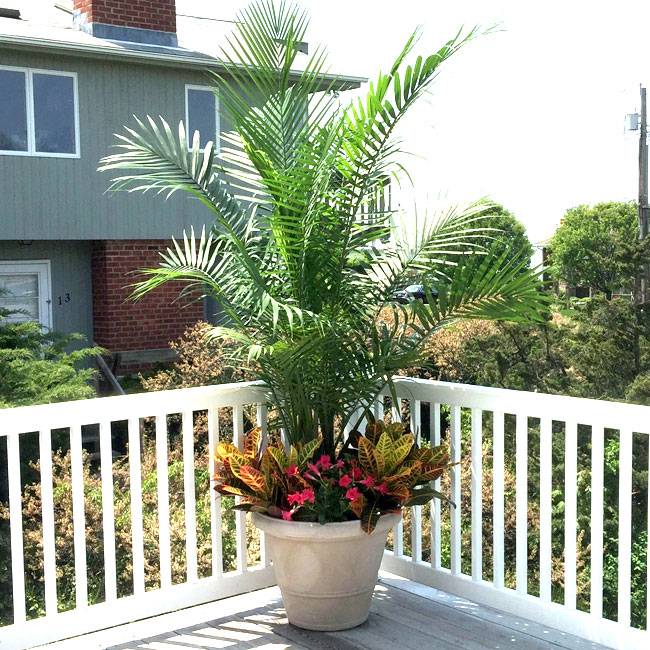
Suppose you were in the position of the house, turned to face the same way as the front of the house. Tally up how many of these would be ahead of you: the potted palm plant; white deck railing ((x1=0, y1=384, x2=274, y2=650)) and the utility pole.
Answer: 2

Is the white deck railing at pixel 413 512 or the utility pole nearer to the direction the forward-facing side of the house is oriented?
the white deck railing

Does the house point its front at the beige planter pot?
yes

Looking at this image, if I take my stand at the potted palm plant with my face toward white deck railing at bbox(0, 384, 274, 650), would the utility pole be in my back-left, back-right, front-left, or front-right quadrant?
back-right

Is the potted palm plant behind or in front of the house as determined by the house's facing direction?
in front

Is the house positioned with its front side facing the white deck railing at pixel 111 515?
yes

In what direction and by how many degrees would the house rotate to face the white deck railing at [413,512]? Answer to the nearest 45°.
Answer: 0° — it already faces it

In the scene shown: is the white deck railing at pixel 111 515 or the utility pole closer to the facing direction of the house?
the white deck railing

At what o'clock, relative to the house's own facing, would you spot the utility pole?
The utility pole is roughly at 8 o'clock from the house.

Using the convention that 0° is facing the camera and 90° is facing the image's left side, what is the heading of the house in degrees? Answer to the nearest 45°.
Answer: approximately 0°

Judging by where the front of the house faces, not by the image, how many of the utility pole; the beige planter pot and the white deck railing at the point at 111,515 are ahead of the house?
2

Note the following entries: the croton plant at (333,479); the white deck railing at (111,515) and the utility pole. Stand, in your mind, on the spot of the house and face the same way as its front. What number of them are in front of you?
2

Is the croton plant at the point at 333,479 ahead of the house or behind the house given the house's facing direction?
ahead
